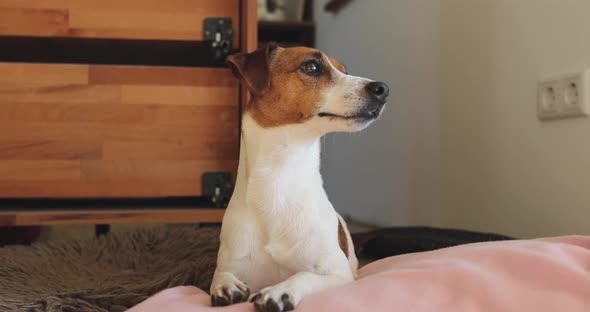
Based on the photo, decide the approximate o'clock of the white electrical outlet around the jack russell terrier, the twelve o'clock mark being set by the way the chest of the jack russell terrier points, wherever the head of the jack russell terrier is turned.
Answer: The white electrical outlet is roughly at 8 o'clock from the jack russell terrier.

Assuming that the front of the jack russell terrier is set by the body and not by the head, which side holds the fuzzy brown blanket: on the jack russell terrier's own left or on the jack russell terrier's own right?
on the jack russell terrier's own right

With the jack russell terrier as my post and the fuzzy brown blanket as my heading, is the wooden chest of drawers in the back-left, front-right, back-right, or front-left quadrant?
front-right

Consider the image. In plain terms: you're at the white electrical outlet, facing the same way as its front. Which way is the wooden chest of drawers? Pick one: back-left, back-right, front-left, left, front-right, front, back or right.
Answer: front-right

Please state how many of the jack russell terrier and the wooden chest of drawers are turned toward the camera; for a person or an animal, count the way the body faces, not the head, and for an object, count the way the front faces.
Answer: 2

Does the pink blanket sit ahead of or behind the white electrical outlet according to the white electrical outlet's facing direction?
ahead

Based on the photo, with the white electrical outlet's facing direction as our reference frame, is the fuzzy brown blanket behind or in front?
in front

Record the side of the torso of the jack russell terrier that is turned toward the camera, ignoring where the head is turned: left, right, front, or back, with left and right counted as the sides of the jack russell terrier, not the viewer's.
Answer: front

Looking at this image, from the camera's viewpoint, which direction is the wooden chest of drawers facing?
toward the camera

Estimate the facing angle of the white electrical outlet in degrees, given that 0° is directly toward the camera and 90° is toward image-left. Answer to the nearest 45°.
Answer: approximately 45°

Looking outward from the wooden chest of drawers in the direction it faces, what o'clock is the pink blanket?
The pink blanket is roughly at 11 o'clock from the wooden chest of drawers.
